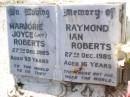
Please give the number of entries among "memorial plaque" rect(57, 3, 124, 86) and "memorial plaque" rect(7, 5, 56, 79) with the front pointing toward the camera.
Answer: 2

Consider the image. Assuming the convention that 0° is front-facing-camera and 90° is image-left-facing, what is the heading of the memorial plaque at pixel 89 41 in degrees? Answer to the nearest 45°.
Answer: approximately 0°

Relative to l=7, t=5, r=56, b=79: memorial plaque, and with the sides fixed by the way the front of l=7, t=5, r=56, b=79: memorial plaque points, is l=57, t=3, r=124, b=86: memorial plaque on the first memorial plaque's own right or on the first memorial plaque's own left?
on the first memorial plaque's own left

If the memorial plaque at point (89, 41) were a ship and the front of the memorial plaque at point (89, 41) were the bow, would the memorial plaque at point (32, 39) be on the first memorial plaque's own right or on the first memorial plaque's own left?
on the first memorial plaque's own right

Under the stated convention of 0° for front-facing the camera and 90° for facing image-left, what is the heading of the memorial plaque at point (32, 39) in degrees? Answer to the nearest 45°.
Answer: approximately 0°
